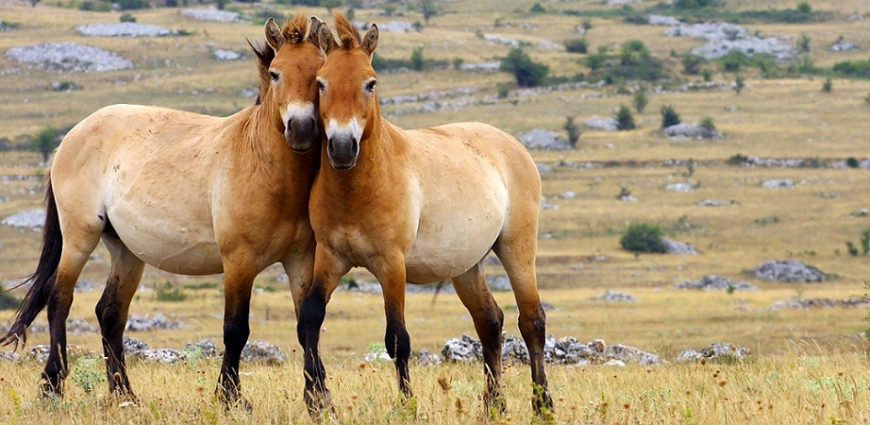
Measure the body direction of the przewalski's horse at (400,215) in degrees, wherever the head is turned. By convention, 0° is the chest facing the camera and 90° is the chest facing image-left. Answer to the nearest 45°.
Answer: approximately 45°

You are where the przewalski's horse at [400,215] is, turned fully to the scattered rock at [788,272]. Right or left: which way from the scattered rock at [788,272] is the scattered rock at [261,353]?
left

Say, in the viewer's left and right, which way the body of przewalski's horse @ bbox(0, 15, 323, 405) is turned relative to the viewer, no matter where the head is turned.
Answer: facing the viewer and to the right of the viewer

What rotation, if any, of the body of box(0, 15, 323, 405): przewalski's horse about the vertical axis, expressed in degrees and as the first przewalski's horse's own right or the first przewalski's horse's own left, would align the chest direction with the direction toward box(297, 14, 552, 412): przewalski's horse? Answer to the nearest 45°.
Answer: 0° — it already faces it

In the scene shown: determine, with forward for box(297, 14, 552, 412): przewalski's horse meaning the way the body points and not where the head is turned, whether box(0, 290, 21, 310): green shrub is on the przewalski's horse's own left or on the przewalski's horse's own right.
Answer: on the przewalski's horse's own right

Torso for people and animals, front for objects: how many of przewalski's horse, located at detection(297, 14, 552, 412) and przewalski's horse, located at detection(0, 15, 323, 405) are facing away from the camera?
0

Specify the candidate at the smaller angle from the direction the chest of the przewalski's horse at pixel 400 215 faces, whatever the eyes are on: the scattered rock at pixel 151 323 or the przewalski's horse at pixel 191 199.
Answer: the przewalski's horse

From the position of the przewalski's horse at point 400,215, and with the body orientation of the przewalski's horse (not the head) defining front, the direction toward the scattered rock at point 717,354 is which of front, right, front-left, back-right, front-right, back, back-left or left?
back

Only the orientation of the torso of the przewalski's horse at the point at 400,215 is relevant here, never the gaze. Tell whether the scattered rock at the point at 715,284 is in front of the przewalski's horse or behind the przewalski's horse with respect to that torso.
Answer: behind

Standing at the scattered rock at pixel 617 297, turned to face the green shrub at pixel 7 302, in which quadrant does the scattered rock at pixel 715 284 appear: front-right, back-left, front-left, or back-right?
back-right
